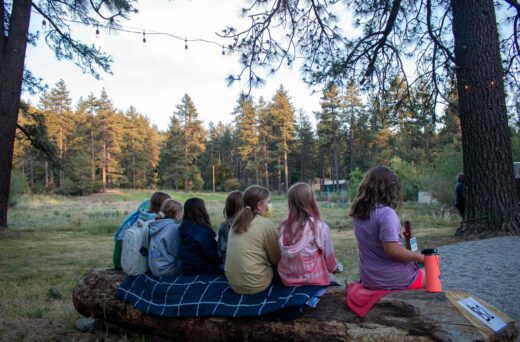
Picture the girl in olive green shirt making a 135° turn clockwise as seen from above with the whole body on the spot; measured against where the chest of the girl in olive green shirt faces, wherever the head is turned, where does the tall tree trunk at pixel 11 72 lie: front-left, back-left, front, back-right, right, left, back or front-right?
back-right

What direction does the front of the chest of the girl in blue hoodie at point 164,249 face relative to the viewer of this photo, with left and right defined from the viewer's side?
facing away from the viewer and to the right of the viewer

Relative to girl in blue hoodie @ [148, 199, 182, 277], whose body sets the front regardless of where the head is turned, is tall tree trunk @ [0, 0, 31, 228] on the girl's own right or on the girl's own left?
on the girl's own left

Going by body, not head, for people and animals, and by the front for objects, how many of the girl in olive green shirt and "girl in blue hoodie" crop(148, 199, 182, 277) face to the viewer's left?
0

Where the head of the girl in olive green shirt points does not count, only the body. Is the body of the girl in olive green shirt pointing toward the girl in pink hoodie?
no

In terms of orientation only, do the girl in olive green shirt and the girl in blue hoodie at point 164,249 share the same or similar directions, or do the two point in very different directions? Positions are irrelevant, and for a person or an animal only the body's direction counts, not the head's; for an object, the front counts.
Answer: same or similar directions

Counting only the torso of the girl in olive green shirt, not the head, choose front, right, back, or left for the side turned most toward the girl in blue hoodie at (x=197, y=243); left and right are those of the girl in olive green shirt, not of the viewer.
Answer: left

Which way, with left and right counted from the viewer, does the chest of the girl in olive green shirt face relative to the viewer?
facing away from the viewer and to the right of the viewer

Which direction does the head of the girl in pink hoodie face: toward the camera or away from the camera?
away from the camera

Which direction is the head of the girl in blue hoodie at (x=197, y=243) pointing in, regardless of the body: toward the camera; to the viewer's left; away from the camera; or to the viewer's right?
away from the camera

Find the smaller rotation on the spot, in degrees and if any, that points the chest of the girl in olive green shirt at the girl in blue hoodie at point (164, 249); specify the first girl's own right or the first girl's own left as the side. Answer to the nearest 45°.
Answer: approximately 90° to the first girl's own left

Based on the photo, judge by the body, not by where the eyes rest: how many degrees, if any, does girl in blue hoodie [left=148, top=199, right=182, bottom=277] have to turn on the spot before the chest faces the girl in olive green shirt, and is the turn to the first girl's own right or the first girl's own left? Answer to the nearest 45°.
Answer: approximately 90° to the first girl's own right
